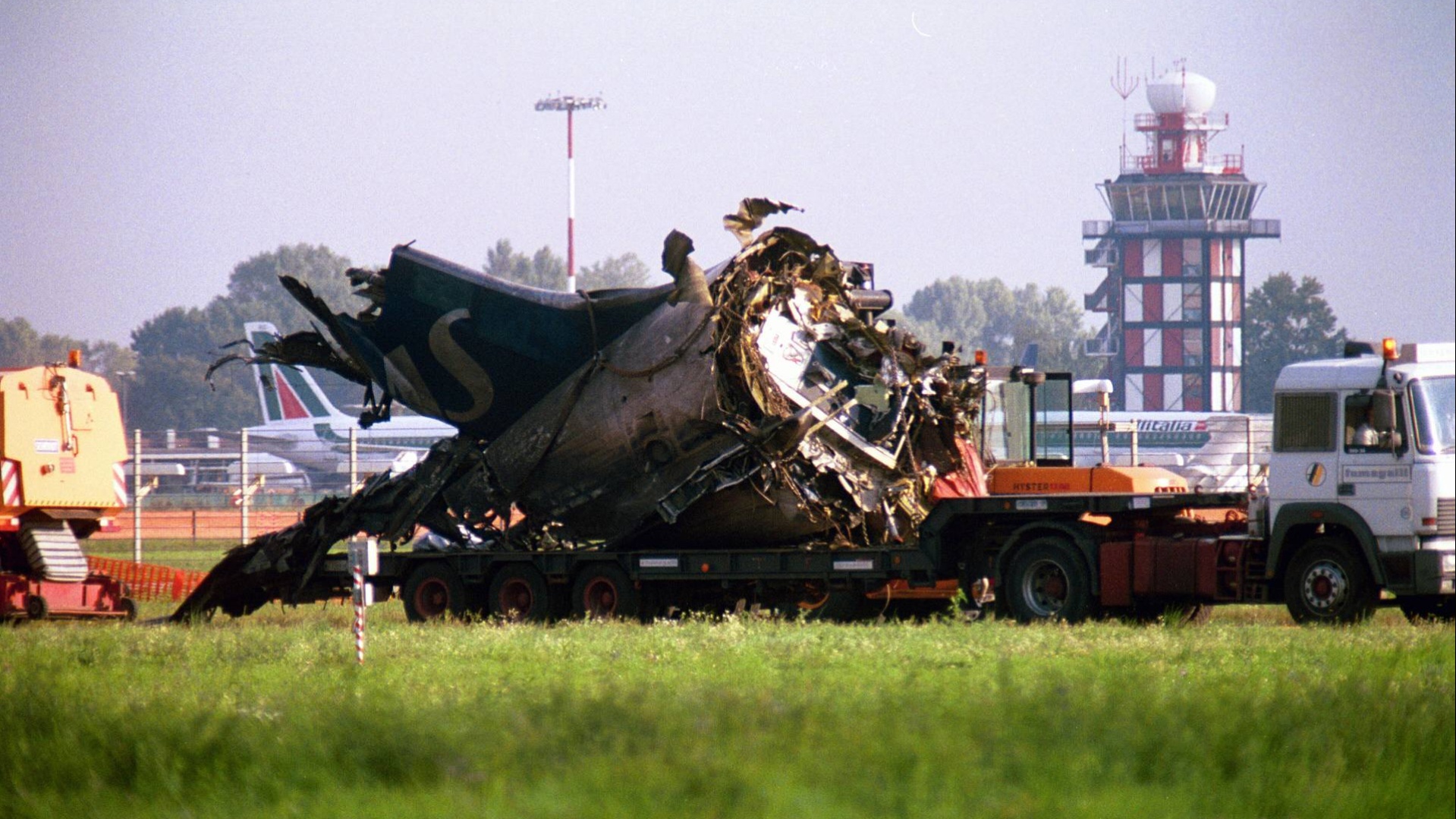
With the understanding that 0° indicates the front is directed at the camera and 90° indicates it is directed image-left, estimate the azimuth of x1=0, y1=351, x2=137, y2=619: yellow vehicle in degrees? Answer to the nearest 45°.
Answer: approximately 180°

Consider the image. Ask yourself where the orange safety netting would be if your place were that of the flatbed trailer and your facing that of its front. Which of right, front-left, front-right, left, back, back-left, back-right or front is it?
back-left

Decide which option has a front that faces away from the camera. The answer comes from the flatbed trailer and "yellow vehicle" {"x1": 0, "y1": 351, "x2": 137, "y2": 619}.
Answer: the yellow vehicle

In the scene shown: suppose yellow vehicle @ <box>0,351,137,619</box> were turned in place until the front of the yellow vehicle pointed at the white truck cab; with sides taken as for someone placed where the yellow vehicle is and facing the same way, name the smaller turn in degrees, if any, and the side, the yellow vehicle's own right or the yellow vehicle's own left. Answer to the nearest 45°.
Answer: approximately 135° to the yellow vehicle's own right

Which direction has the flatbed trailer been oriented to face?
to the viewer's right

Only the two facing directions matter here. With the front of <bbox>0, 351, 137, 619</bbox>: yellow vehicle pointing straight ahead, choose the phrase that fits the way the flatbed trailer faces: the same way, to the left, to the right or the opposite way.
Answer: to the right

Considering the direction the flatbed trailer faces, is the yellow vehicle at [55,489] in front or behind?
behind

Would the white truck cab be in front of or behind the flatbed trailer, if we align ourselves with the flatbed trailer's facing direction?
in front

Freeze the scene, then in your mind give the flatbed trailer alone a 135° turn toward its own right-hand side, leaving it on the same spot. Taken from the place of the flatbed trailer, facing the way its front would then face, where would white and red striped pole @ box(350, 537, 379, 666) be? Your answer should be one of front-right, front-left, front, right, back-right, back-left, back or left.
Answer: front
